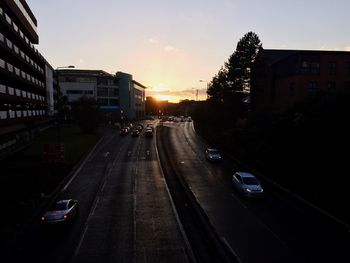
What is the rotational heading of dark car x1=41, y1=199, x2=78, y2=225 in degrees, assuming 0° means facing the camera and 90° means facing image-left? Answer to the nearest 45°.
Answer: approximately 225°

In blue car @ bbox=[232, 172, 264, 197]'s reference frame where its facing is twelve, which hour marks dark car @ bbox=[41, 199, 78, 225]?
dark car @ bbox=[41, 199, 78, 225] is roughly at 3 o'clock from blue car @ bbox=[232, 172, 264, 197].

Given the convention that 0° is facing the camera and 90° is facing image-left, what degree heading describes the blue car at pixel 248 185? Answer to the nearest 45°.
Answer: approximately 315°
